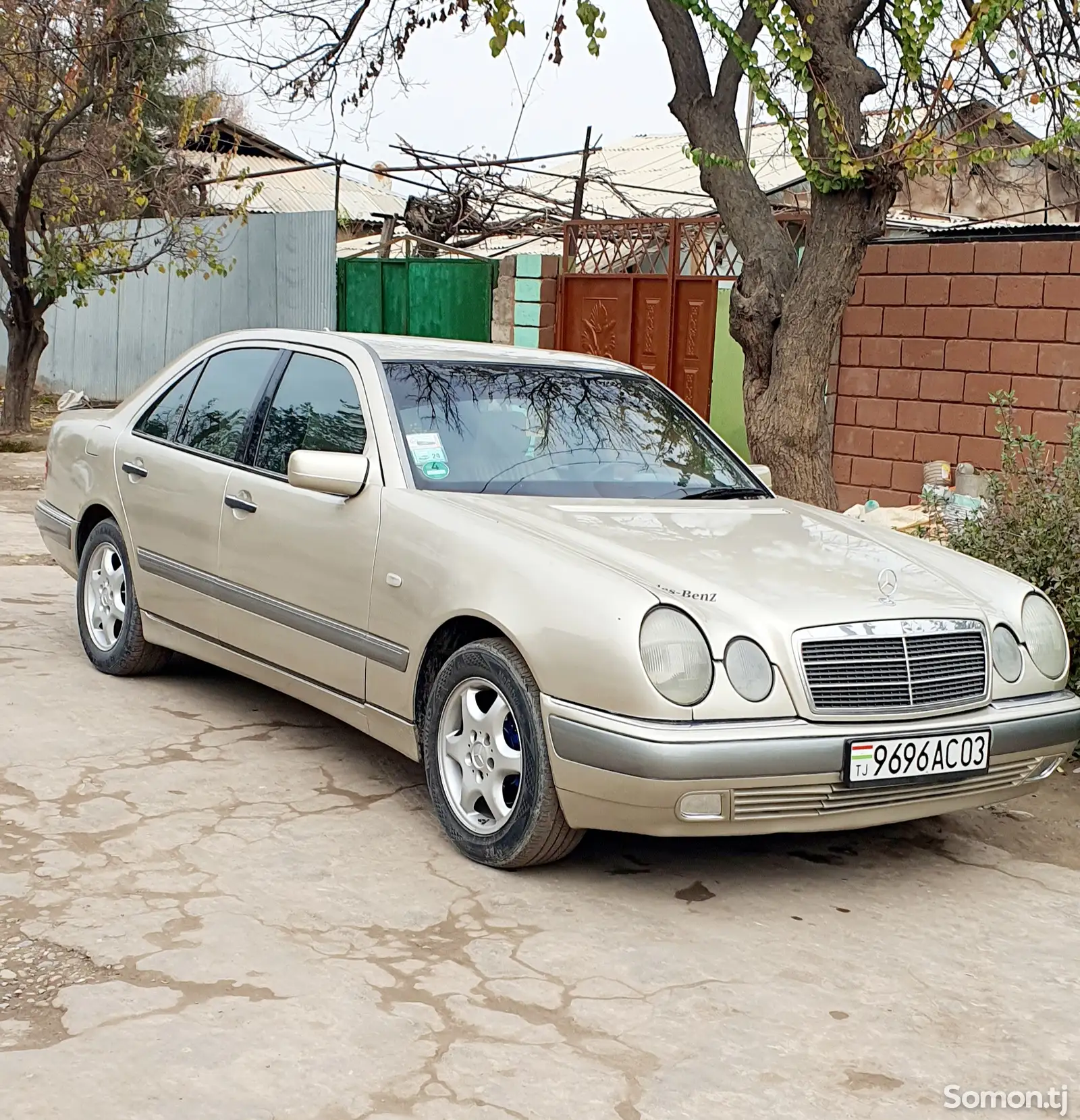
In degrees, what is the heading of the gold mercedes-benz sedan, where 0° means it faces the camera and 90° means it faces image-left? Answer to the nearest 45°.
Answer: approximately 315°

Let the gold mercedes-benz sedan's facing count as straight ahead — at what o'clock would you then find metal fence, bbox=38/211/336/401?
The metal fence is roughly at 7 o'clock from the gold mercedes-benz sedan.

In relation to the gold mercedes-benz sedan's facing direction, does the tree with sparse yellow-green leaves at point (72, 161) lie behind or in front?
behind

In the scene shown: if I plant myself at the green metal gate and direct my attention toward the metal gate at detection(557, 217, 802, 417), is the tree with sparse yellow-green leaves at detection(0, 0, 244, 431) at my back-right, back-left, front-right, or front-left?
back-right

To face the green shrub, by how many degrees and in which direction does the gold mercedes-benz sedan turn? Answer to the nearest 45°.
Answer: approximately 90° to its left

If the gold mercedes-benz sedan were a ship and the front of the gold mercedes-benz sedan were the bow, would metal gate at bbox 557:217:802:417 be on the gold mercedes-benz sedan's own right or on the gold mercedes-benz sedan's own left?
on the gold mercedes-benz sedan's own left
